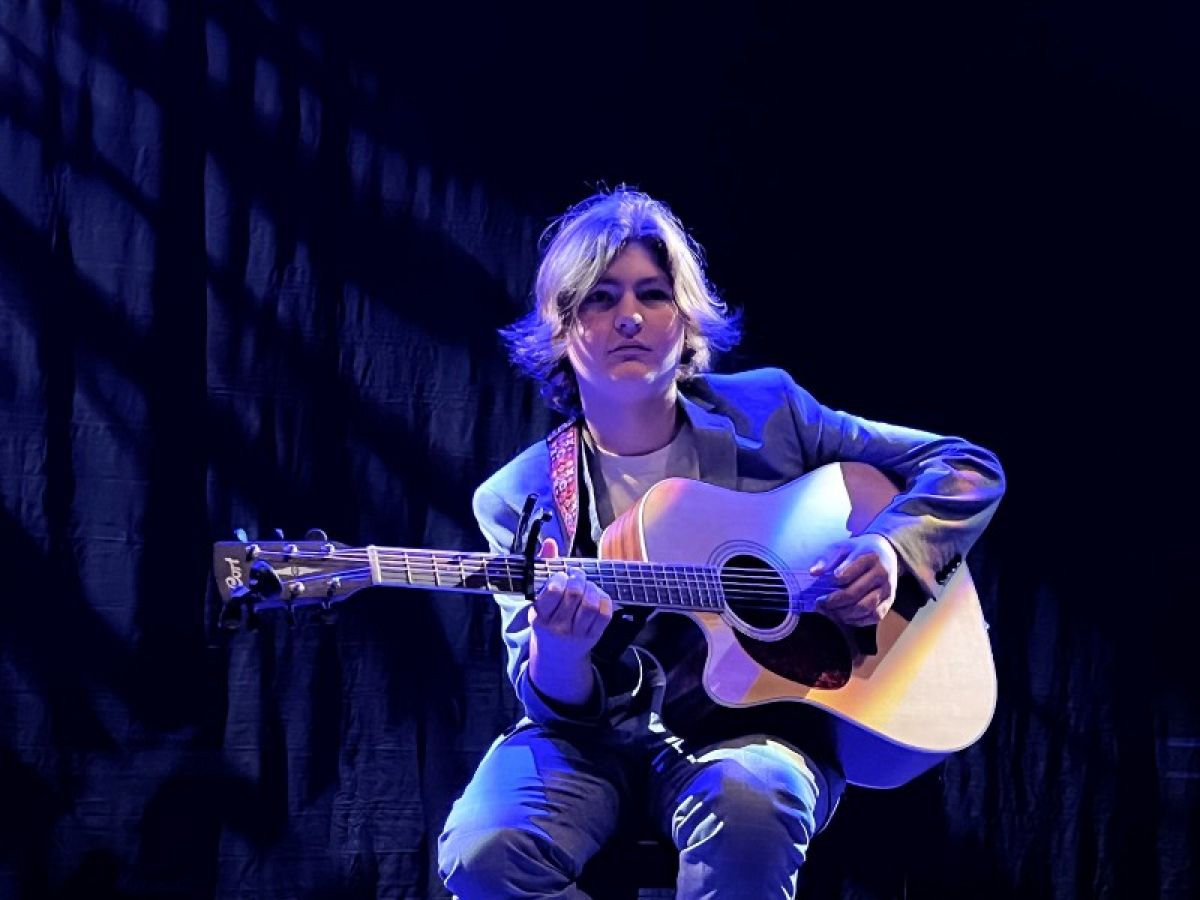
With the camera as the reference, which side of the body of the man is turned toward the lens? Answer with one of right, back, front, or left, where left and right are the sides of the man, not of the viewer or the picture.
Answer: front
